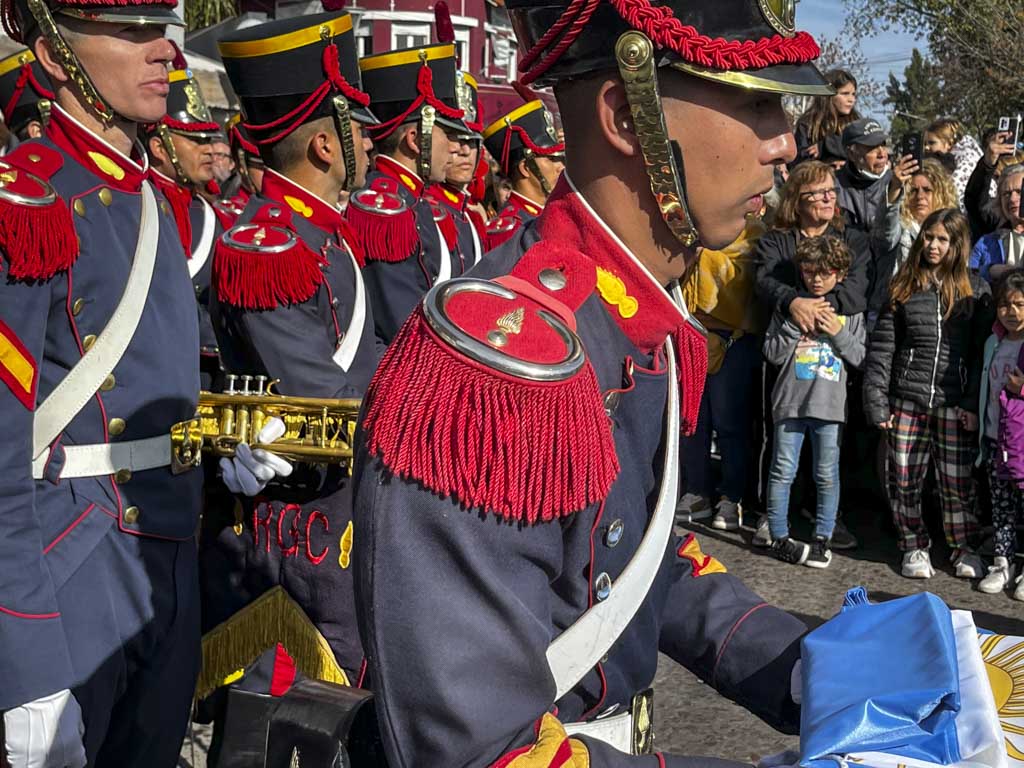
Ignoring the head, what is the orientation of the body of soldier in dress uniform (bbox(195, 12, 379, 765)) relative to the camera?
to the viewer's right

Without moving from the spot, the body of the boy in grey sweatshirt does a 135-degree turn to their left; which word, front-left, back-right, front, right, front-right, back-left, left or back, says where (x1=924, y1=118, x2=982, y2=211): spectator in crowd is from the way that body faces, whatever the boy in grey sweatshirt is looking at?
front-left

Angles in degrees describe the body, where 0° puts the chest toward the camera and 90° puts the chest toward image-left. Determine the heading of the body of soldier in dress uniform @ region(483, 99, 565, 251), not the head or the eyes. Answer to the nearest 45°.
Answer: approximately 270°

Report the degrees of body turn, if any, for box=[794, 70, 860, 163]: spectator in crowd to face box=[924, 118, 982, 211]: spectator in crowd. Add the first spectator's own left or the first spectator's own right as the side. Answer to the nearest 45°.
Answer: approximately 90° to the first spectator's own left

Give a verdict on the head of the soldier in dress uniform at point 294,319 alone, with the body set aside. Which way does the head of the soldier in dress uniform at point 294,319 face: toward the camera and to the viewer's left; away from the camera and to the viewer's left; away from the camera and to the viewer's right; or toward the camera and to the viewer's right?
away from the camera and to the viewer's right

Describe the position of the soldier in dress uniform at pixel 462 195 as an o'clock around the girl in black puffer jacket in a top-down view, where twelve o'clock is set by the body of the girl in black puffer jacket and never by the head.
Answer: The soldier in dress uniform is roughly at 3 o'clock from the girl in black puffer jacket.

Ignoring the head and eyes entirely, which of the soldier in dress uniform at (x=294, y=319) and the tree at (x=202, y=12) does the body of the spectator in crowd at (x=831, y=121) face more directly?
the soldier in dress uniform

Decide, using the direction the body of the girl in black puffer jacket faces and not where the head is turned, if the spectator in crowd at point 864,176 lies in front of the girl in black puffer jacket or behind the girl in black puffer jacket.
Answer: behind

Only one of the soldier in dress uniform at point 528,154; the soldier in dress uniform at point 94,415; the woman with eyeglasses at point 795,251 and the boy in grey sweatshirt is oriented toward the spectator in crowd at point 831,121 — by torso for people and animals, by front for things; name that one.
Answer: the soldier in dress uniform at point 528,154

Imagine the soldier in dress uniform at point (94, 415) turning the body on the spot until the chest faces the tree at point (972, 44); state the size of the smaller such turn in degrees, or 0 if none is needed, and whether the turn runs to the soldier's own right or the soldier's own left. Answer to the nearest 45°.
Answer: approximately 90° to the soldier's own left
